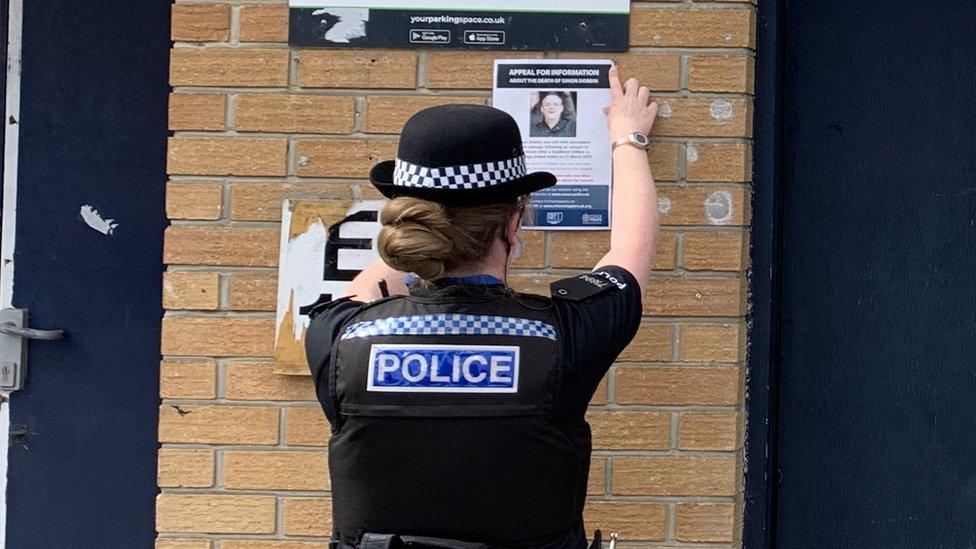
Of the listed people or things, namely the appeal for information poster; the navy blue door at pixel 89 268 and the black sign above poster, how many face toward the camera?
3

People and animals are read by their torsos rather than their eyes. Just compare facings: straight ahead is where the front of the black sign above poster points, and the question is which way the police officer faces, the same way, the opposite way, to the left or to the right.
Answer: the opposite way

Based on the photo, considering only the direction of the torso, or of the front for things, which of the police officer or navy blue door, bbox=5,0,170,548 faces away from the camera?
the police officer

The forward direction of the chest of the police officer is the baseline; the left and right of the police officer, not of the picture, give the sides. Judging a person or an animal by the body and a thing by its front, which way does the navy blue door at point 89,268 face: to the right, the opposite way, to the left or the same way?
the opposite way

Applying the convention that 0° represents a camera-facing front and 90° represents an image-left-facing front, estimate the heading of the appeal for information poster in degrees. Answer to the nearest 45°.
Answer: approximately 0°

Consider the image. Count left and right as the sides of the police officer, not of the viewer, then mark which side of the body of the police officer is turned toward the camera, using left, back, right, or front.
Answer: back

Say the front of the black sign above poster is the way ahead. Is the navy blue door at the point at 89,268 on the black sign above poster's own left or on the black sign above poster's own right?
on the black sign above poster's own right

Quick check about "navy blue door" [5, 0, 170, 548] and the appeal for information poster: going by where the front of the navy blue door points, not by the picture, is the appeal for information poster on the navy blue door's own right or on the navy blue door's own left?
on the navy blue door's own left

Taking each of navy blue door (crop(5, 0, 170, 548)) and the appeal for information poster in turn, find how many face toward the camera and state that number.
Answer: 2
